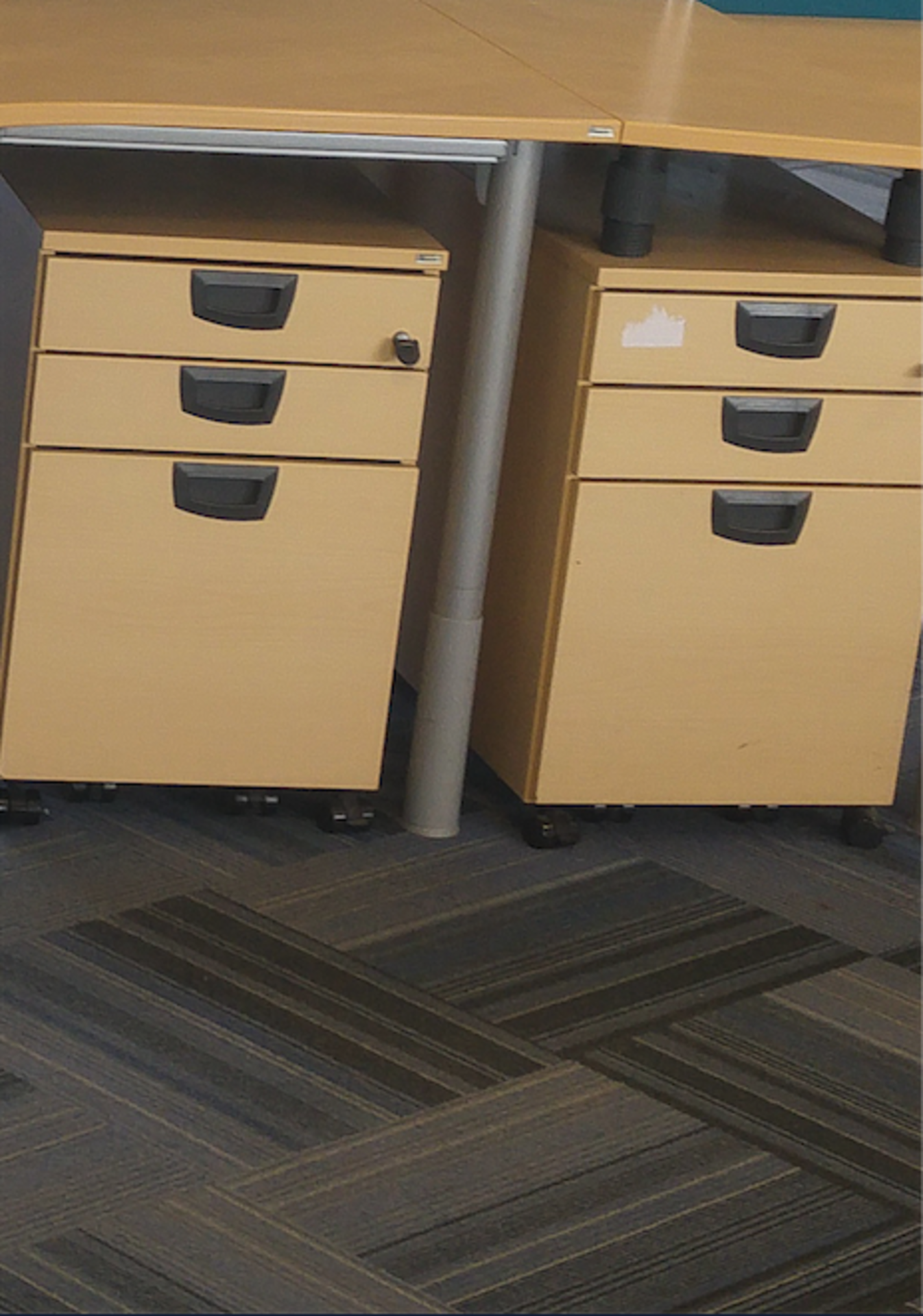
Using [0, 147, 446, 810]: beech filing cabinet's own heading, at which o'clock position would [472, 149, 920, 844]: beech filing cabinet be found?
[472, 149, 920, 844]: beech filing cabinet is roughly at 9 o'clock from [0, 147, 446, 810]: beech filing cabinet.

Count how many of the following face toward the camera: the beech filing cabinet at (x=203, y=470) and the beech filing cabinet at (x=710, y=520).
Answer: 2

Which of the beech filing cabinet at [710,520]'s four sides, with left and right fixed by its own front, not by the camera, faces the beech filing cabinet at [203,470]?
right

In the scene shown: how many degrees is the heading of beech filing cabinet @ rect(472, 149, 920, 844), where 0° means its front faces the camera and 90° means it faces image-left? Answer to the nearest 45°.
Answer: approximately 0°
